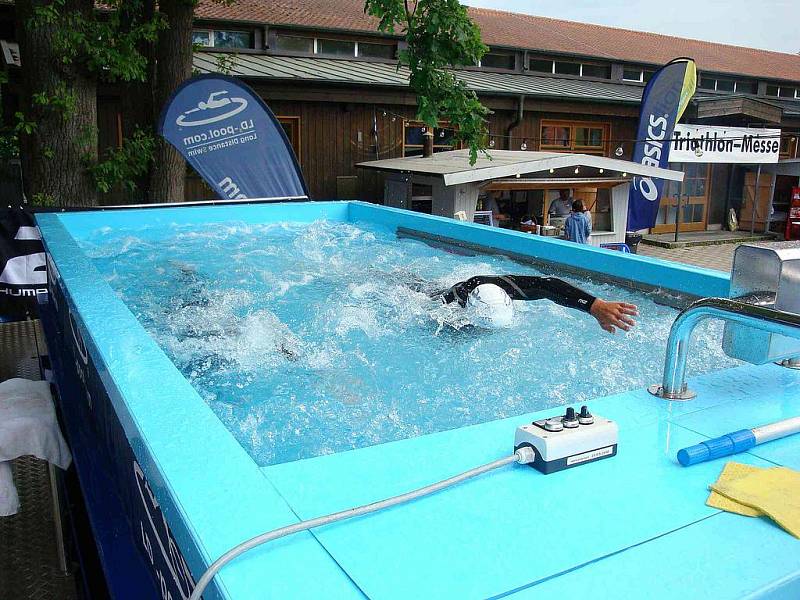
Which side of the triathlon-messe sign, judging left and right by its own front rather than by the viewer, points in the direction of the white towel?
front

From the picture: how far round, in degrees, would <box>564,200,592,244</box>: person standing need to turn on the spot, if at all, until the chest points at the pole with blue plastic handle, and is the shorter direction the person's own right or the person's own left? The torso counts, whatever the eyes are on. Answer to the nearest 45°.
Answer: approximately 180°

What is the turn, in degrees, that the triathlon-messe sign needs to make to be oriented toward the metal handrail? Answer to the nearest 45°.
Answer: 0° — it already faces it

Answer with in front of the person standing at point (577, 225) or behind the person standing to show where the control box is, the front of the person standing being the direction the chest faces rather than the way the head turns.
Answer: behind

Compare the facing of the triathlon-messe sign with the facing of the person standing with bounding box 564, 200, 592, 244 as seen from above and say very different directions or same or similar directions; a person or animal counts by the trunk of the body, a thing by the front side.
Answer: very different directions

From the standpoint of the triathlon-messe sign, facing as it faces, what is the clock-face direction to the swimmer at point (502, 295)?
The swimmer is roughly at 12 o'clock from the triathlon-messe sign.

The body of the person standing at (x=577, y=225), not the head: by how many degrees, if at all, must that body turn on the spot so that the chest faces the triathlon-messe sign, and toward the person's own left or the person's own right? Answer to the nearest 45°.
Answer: approximately 45° to the person's own right

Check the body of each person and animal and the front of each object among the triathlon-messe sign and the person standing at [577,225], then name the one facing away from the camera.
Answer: the person standing

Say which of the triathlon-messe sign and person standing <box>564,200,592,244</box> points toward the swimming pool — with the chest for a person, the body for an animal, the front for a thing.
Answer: the triathlon-messe sign

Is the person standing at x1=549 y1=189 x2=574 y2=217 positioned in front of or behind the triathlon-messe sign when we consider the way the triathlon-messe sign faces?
in front

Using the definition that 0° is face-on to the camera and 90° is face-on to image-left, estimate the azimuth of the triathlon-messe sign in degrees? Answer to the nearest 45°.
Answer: approximately 0°

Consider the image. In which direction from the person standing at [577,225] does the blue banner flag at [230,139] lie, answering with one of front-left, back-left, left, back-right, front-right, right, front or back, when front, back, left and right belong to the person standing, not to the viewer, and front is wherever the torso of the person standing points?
back-left

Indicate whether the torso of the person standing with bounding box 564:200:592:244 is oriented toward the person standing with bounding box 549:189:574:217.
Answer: yes

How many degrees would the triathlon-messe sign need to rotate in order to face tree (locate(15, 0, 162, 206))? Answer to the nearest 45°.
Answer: approximately 45° to its right

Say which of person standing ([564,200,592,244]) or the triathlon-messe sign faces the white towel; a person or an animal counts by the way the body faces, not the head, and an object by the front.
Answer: the triathlon-messe sign

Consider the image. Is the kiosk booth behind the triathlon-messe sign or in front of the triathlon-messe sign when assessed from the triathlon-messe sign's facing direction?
in front

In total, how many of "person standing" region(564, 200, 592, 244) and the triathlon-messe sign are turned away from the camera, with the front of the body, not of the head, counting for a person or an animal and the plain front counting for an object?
1

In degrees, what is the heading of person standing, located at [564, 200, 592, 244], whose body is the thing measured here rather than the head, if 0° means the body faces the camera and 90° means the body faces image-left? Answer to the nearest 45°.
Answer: approximately 180°
